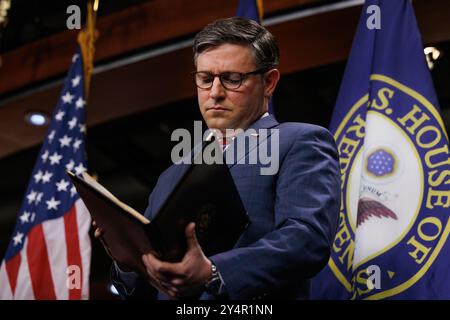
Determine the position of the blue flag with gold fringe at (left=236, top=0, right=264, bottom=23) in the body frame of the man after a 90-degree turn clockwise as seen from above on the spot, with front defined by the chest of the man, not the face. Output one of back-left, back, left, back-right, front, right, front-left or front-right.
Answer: front-right

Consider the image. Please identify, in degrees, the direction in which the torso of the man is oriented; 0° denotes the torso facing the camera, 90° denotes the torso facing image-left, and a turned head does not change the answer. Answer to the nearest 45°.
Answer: approximately 45°

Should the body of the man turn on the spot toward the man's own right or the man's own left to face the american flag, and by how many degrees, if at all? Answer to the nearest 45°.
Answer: approximately 90° to the man's own right

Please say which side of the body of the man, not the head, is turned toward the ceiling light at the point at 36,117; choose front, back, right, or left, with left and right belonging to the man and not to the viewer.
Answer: right

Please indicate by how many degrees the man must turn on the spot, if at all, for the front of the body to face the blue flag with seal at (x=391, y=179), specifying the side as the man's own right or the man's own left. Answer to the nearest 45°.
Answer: approximately 180°
